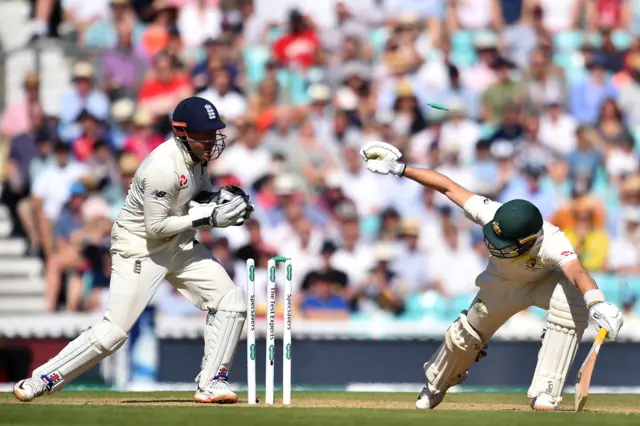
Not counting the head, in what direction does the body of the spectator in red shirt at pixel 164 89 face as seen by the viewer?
toward the camera

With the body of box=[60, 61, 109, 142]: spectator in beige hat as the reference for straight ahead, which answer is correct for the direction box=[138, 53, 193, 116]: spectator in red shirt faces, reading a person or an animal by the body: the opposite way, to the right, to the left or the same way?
the same way

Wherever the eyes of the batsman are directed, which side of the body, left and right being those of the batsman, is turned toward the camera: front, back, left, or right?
front

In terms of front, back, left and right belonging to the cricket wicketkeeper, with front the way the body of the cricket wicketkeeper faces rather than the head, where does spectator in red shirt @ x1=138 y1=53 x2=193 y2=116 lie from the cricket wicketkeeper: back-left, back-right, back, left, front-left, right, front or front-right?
left

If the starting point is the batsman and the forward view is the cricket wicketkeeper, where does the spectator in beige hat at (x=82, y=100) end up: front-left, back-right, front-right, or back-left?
front-right

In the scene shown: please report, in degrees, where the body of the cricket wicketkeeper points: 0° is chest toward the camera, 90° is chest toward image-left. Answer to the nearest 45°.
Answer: approximately 270°

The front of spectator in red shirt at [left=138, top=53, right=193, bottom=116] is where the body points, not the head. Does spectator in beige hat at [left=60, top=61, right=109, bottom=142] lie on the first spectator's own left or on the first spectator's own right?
on the first spectator's own right

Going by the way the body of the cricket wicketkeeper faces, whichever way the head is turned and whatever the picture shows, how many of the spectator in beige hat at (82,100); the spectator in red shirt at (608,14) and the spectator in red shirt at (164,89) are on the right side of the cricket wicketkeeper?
0

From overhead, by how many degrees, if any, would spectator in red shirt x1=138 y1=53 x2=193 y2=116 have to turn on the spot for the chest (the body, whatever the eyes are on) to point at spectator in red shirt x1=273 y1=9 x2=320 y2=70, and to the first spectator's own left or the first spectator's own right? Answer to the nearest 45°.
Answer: approximately 90° to the first spectator's own left

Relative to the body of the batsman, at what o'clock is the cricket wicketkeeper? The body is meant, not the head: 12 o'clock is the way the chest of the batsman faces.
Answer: The cricket wicketkeeper is roughly at 3 o'clock from the batsman.

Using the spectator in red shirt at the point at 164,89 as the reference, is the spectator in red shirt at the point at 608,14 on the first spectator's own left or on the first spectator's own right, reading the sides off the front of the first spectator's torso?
on the first spectator's own left

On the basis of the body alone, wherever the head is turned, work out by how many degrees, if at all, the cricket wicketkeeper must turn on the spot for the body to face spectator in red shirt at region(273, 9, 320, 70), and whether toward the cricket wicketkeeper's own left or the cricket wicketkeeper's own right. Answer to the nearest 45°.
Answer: approximately 90° to the cricket wicketkeeper's own left

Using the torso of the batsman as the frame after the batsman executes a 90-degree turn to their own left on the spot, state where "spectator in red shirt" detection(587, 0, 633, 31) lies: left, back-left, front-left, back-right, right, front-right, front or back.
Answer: left

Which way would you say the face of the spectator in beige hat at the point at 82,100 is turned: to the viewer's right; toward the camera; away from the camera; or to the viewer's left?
toward the camera

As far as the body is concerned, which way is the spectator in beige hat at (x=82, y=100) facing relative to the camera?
toward the camera

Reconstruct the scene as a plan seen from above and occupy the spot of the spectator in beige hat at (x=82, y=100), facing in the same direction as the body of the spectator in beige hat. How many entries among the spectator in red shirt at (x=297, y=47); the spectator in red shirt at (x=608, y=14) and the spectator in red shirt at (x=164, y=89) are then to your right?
0

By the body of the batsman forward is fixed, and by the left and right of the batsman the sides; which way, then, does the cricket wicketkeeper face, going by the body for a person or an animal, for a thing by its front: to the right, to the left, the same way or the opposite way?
to the left

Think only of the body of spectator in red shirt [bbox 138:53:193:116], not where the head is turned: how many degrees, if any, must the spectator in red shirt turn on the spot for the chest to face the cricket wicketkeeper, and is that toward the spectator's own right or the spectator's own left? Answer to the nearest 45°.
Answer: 0° — they already face them

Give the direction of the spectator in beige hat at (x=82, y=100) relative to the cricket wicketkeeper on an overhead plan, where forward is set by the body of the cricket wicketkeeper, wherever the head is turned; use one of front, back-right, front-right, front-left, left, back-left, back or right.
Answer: left

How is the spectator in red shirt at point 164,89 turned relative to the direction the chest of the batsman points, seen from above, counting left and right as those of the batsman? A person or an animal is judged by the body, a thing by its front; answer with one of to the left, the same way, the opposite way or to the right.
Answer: the same way

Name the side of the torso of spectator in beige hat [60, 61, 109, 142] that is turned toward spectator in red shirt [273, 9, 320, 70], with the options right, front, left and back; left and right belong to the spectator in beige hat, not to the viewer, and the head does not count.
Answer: left

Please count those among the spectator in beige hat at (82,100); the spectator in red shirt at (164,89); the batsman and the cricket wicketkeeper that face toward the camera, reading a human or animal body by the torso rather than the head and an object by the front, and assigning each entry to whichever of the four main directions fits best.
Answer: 3
